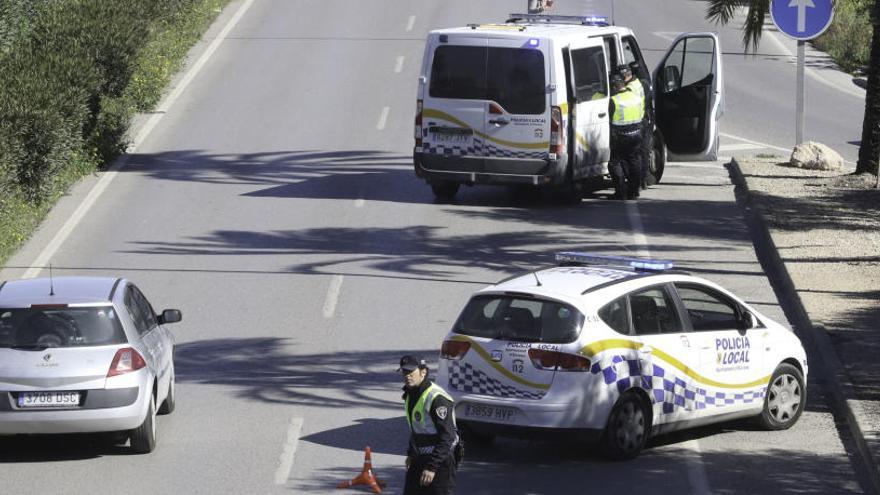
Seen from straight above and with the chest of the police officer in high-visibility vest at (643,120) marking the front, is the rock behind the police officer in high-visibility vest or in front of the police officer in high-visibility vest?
behind

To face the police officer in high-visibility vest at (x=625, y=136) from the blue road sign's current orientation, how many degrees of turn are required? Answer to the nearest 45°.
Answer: approximately 45° to its right

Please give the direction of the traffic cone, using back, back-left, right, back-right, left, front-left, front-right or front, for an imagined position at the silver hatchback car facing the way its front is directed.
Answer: back-right

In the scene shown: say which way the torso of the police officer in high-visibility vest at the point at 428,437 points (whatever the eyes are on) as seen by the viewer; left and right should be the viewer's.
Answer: facing the viewer and to the left of the viewer

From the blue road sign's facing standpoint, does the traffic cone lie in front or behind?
in front

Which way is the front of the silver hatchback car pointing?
away from the camera

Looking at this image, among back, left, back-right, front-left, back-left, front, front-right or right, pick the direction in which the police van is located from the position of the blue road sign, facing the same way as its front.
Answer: front-right

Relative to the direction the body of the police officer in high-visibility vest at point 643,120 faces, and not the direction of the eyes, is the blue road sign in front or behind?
behind
